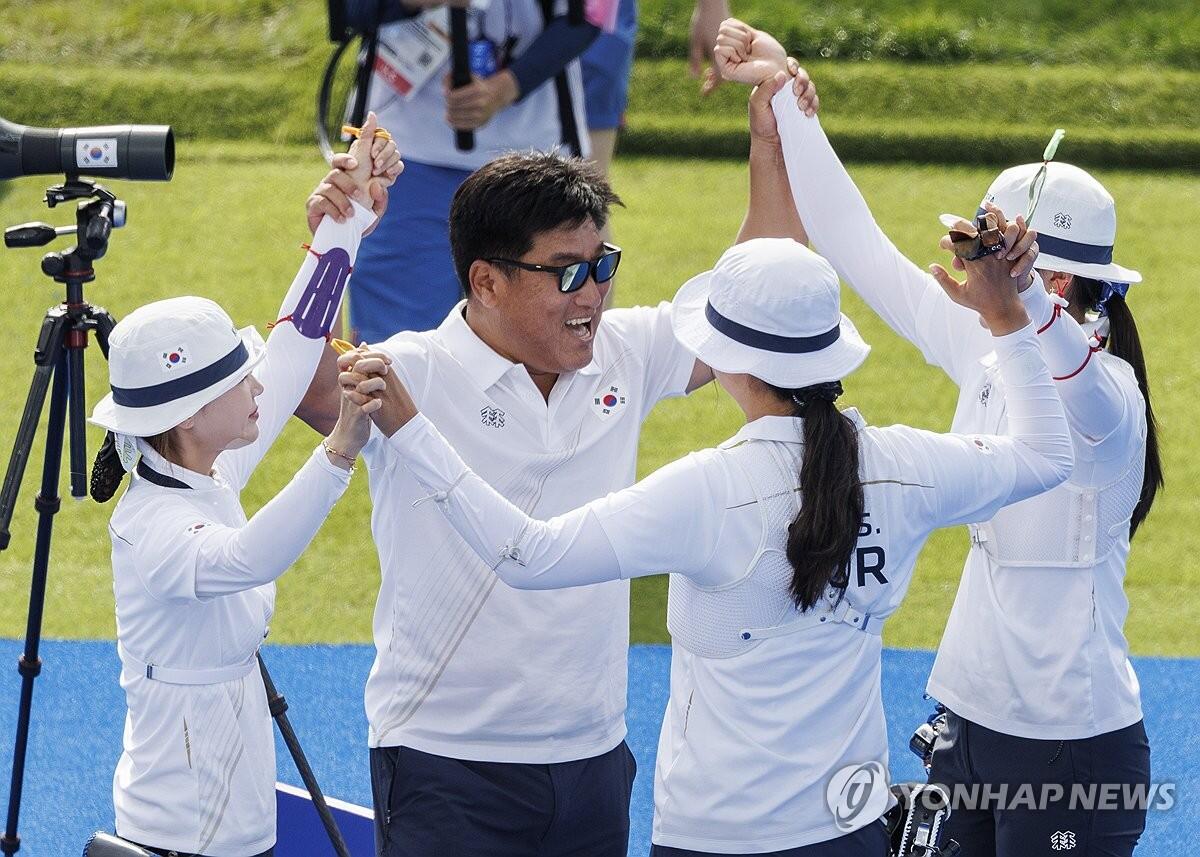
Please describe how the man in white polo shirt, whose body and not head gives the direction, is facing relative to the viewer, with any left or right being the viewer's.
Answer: facing the viewer and to the right of the viewer

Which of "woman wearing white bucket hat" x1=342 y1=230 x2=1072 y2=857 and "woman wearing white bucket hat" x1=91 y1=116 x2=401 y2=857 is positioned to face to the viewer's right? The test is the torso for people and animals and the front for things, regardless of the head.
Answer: "woman wearing white bucket hat" x1=91 y1=116 x2=401 y2=857

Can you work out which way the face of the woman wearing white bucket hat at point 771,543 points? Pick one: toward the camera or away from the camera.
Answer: away from the camera

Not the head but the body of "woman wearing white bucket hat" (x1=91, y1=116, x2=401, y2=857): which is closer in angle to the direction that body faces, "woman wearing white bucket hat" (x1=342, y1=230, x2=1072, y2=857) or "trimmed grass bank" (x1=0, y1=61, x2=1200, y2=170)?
the woman wearing white bucket hat

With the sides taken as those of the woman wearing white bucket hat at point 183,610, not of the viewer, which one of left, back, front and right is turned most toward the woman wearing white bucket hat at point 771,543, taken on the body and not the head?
front

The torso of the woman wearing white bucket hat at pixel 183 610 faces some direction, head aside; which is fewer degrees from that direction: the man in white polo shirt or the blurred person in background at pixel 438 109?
the man in white polo shirt

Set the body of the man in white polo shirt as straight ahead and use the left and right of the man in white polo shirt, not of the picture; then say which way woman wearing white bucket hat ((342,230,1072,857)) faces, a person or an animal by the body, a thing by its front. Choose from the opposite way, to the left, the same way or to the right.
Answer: the opposite way

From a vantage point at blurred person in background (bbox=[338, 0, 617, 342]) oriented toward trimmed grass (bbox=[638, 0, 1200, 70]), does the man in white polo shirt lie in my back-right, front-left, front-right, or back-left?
back-right

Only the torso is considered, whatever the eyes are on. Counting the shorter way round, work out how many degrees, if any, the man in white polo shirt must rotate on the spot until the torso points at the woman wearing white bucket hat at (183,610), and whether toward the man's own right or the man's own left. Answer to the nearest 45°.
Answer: approximately 135° to the man's own right

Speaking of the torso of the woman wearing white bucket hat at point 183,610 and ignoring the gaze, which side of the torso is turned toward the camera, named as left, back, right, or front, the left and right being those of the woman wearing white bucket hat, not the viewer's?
right

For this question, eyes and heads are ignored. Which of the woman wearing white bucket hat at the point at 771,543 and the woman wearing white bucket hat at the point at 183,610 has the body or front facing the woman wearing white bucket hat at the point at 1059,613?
the woman wearing white bucket hat at the point at 183,610

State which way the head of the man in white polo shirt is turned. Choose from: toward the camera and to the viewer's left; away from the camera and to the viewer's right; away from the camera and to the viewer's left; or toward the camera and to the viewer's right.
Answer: toward the camera and to the viewer's right

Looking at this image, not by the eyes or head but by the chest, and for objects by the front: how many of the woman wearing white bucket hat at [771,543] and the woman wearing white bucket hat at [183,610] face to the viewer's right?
1

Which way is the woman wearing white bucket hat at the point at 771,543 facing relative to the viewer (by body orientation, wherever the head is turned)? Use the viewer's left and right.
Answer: facing away from the viewer and to the left of the viewer
